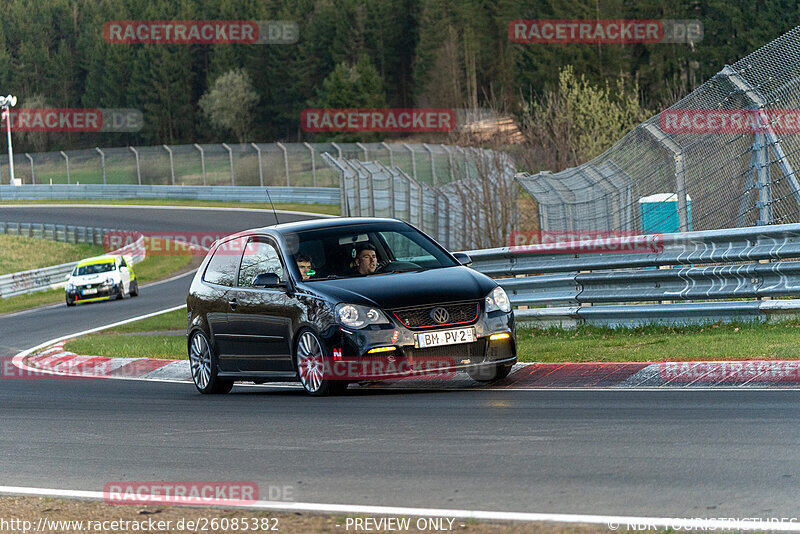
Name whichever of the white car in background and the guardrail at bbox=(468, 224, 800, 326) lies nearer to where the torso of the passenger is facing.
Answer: the guardrail

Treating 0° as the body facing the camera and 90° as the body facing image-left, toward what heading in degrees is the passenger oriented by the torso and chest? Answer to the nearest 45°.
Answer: approximately 315°

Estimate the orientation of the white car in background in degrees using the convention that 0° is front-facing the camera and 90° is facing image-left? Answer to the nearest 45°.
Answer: approximately 45°

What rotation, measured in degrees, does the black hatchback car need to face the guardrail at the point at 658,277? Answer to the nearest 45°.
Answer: approximately 90° to its left

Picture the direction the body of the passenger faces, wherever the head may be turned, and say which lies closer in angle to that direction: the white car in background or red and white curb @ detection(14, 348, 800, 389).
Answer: the red and white curb
